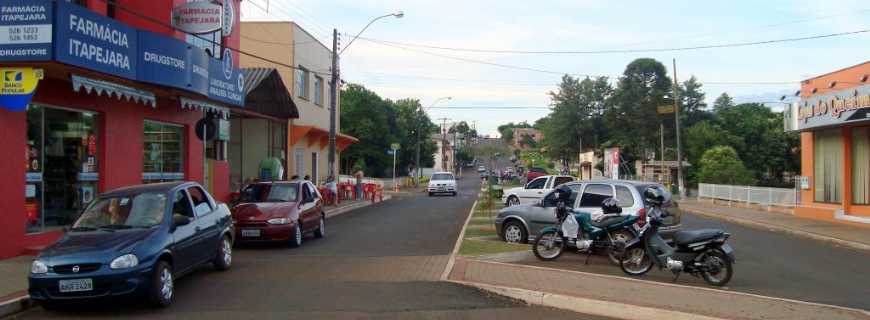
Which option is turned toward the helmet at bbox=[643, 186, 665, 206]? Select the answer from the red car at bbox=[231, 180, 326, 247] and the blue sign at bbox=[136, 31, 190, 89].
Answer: the blue sign

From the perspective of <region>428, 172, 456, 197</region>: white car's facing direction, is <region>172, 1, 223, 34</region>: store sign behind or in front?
in front

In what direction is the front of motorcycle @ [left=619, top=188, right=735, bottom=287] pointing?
to the viewer's left

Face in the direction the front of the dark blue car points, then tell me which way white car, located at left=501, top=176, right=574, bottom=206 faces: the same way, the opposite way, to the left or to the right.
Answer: to the right

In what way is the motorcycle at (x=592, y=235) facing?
to the viewer's left

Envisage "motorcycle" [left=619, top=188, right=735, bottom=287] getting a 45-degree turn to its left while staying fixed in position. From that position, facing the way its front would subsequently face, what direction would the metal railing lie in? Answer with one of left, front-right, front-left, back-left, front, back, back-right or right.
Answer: back-right

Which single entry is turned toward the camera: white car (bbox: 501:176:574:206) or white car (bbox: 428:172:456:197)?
white car (bbox: 428:172:456:197)

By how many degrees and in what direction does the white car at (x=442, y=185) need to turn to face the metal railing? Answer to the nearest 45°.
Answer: approximately 45° to its left

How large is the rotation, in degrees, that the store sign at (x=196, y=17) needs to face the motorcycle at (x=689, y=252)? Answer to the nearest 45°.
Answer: approximately 45° to its left

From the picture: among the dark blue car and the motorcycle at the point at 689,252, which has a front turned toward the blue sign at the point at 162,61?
the motorcycle

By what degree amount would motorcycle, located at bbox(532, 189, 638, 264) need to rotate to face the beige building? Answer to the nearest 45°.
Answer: approximately 45° to its right

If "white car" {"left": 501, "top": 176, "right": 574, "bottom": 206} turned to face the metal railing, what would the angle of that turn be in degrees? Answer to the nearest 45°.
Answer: approximately 135° to its right

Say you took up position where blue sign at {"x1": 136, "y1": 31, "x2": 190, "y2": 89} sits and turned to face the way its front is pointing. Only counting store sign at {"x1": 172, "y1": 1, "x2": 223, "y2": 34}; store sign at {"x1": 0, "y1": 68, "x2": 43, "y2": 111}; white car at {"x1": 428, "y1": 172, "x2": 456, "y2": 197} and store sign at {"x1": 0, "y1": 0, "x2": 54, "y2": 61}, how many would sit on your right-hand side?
2

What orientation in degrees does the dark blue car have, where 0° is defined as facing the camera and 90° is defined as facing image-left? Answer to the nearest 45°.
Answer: approximately 45°

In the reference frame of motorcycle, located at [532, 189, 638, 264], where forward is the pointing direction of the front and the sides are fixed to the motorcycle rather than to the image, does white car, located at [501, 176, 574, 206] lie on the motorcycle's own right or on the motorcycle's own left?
on the motorcycle's own right

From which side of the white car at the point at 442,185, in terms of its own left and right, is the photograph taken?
front

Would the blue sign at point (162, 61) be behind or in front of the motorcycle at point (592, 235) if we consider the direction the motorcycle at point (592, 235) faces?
in front

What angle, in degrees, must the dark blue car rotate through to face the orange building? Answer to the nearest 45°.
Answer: approximately 135° to its left
